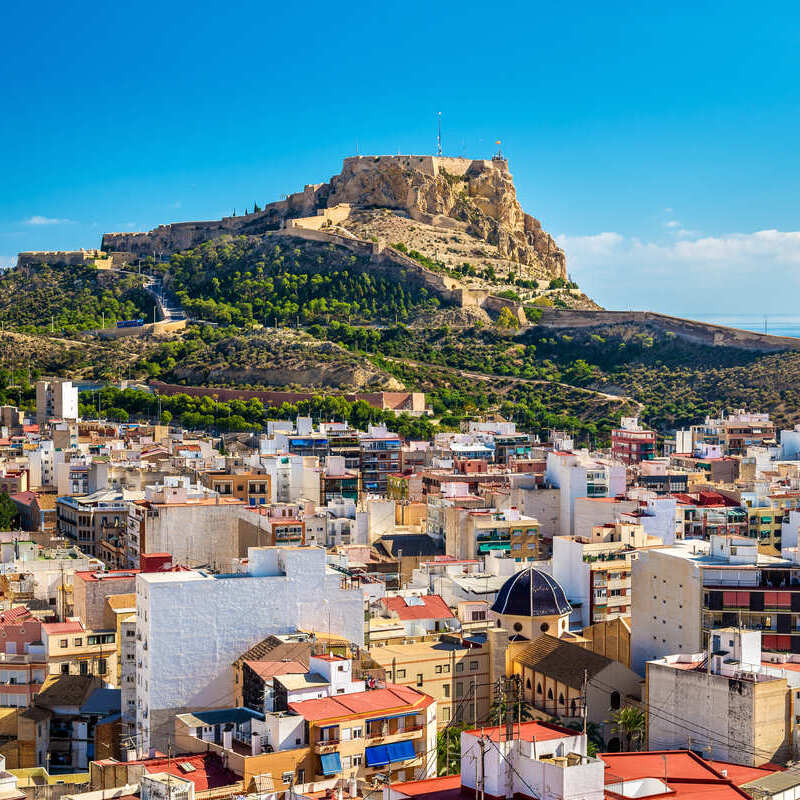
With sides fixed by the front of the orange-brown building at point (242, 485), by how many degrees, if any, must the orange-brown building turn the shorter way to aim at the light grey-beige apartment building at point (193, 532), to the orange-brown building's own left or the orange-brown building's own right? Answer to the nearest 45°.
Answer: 0° — it already faces it

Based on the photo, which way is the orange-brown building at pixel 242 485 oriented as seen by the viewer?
toward the camera

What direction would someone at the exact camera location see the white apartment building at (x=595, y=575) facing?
facing the viewer and to the right of the viewer

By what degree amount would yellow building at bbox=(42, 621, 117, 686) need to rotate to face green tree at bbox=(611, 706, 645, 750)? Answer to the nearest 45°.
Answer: approximately 45° to its left

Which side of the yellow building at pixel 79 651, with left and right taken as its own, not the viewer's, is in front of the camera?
front

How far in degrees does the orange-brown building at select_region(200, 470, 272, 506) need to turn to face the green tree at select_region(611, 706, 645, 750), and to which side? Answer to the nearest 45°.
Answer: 0° — it already faces it

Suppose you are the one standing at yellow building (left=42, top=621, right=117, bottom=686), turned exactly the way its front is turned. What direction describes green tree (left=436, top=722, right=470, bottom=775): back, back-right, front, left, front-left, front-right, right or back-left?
front-left

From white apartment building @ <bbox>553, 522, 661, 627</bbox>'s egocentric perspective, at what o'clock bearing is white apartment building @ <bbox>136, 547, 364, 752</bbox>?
white apartment building @ <bbox>136, 547, 364, 752</bbox> is roughly at 3 o'clock from white apartment building @ <bbox>553, 522, 661, 627</bbox>.

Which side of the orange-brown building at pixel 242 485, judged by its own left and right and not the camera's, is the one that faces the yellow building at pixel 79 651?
front
